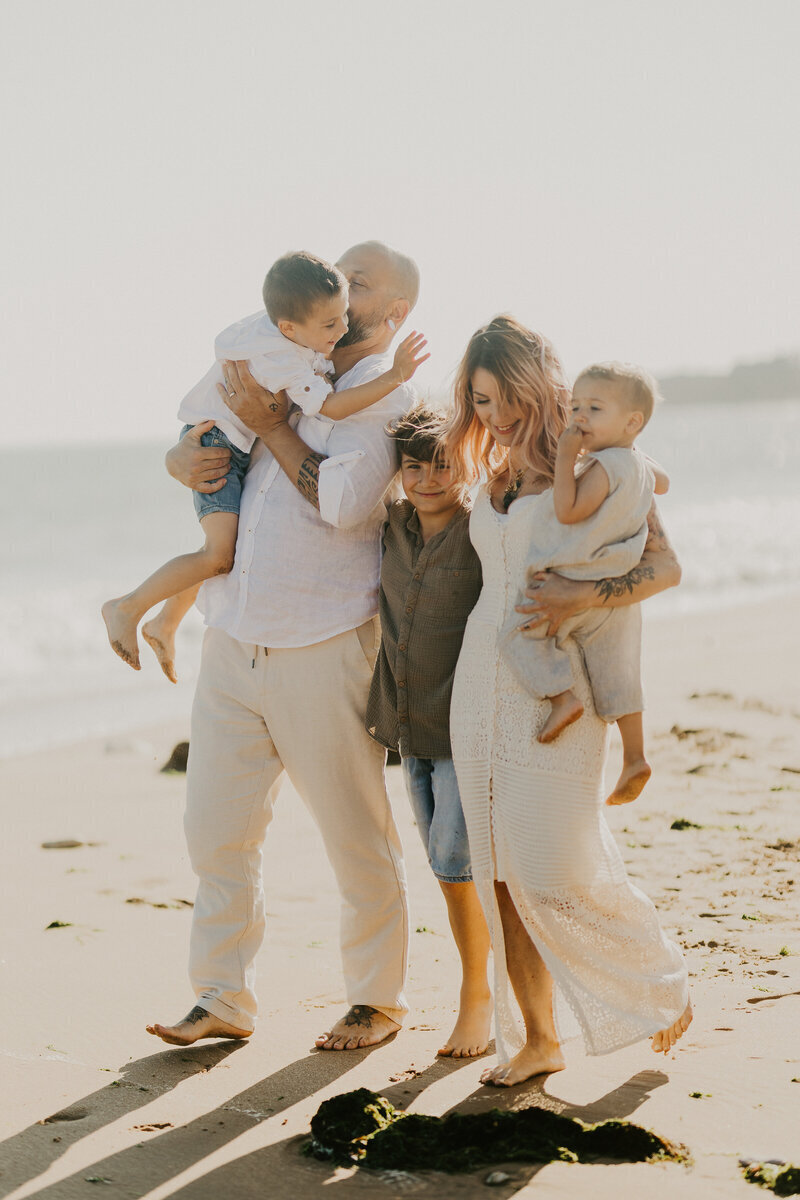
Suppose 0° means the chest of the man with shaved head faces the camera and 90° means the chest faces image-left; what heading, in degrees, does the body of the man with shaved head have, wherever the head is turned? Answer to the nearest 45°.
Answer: approximately 45°

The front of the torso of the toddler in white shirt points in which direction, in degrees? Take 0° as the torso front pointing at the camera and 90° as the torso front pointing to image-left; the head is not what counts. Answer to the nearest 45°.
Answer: approximately 270°

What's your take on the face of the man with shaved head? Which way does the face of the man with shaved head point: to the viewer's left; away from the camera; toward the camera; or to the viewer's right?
to the viewer's left

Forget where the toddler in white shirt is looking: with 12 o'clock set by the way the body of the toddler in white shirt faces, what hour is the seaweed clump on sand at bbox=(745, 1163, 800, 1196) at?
The seaweed clump on sand is roughly at 2 o'clock from the toddler in white shirt.

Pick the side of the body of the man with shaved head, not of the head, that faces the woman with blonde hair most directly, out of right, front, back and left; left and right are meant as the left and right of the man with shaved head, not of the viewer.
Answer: left

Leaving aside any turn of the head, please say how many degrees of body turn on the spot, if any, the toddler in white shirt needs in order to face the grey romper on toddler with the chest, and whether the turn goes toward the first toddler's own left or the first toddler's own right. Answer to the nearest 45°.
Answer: approximately 45° to the first toddler's own right
